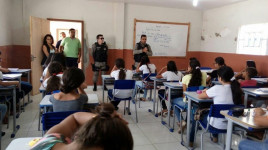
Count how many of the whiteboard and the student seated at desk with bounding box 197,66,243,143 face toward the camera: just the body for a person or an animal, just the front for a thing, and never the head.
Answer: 1

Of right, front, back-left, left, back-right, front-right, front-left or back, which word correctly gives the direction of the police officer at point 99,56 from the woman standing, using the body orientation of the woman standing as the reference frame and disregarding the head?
front-left

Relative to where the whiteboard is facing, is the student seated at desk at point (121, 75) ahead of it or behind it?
ahead

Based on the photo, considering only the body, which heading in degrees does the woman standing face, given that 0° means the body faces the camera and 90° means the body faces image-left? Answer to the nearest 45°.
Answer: approximately 315°

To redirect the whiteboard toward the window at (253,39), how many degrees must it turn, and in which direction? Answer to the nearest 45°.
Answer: approximately 45° to its left

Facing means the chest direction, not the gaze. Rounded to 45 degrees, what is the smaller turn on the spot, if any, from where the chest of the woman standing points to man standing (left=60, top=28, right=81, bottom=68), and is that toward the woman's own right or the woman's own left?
approximately 45° to the woman's own left

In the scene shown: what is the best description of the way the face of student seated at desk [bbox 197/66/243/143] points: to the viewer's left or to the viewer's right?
to the viewer's left

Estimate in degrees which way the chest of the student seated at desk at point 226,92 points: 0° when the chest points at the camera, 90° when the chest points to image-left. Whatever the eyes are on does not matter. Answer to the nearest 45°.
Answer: approximately 135°

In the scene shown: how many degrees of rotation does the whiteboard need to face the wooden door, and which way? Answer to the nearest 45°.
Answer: approximately 45° to its right

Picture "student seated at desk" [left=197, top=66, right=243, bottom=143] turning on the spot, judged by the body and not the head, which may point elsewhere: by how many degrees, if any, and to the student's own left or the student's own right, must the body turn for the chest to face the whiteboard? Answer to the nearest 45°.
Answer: approximately 45° to the student's own right

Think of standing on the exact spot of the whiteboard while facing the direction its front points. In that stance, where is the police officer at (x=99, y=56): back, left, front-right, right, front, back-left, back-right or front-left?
front-right
